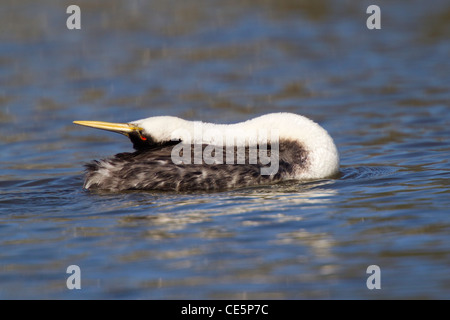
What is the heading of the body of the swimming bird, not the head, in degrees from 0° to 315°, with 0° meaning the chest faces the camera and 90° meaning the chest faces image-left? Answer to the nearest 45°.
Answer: approximately 270°
